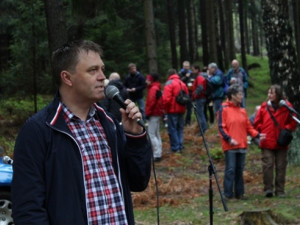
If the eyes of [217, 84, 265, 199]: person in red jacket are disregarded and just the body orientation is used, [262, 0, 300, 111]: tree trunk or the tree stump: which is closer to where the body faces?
the tree stump

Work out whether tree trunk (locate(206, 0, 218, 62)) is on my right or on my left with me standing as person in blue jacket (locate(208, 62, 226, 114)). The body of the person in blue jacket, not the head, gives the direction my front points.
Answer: on my right

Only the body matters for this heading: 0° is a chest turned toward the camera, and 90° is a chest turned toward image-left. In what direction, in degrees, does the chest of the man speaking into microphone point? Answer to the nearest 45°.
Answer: approximately 315°
